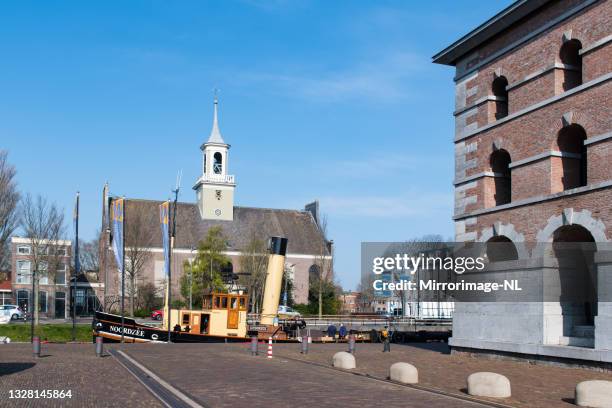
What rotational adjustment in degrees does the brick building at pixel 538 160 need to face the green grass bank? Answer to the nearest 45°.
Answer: approximately 90° to its right

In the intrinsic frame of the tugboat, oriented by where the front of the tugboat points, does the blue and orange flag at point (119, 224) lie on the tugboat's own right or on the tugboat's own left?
on the tugboat's own right

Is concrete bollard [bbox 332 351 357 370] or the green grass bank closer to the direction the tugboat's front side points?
the green grass bank

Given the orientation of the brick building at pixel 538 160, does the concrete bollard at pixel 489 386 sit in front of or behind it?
in front

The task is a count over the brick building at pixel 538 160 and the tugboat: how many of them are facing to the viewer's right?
0

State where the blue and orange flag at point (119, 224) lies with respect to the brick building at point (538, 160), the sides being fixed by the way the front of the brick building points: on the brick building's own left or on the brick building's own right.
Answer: on the brick building's own right

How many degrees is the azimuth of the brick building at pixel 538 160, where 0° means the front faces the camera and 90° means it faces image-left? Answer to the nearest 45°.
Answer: approximately 45°

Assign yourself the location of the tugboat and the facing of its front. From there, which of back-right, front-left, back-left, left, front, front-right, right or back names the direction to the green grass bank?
front-right

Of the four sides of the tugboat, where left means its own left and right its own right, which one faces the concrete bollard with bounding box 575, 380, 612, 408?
left

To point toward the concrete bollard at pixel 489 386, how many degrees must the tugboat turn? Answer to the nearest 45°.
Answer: approximately 90° to its left

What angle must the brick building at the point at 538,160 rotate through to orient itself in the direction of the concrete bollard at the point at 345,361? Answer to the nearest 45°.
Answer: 0° — it already faces it

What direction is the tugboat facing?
to the viewer's left
